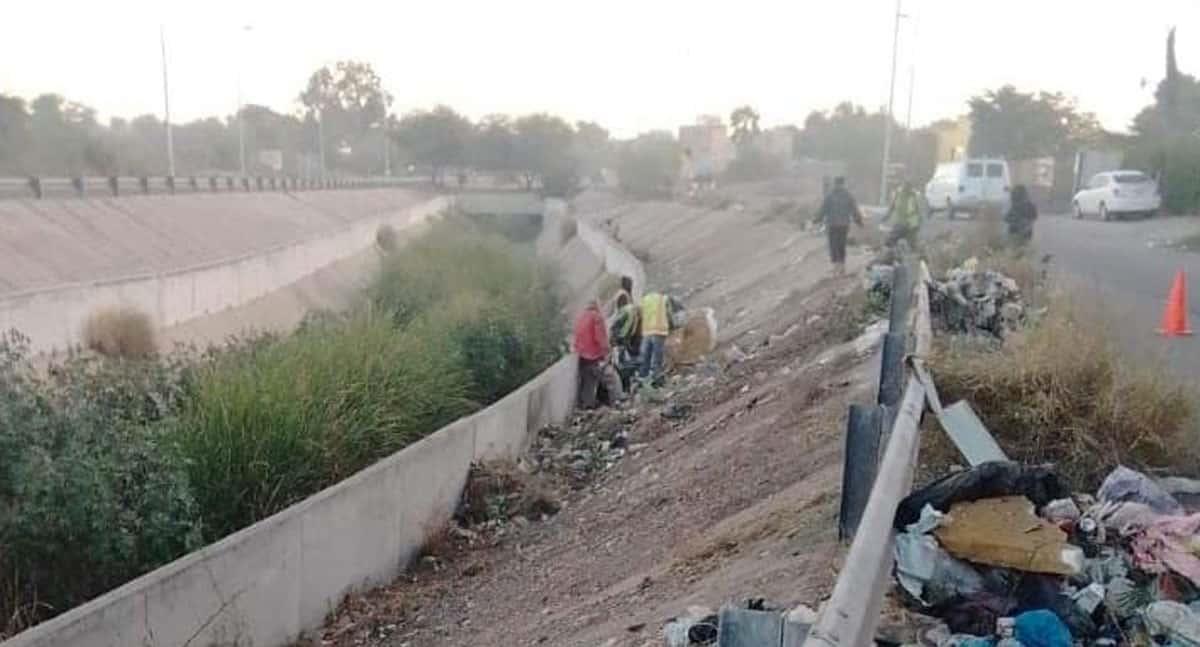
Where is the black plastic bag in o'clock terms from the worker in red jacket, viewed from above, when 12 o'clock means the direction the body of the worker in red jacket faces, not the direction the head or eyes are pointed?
The black plastic bag is roughly at 4 o'clock from the worker in red jacket.

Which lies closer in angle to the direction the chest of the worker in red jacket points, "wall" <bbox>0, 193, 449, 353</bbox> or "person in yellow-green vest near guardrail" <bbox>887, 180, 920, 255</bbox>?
the person in yellow-green vest near guardrail

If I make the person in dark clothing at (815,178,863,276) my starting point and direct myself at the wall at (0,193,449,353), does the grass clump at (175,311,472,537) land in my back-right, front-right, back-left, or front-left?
front-left

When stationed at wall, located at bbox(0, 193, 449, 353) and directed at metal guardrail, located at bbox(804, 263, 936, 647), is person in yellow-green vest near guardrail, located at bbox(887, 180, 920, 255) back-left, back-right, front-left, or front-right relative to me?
front-left

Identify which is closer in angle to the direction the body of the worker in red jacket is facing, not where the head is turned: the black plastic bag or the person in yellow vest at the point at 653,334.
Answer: the person in yellow vest

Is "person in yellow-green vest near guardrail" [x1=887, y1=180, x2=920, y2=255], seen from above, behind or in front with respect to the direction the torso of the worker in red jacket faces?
in front

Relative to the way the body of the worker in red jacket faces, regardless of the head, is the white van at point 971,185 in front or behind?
in front

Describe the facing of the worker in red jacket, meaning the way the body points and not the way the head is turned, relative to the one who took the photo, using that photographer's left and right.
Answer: facing away from the viewer and to the right of the viewer

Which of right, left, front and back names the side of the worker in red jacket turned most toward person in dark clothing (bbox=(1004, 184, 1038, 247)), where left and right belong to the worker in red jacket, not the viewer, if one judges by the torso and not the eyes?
front

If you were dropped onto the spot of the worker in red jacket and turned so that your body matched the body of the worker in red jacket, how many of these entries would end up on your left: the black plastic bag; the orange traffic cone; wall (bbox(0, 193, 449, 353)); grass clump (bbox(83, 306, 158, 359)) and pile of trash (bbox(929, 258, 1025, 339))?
2

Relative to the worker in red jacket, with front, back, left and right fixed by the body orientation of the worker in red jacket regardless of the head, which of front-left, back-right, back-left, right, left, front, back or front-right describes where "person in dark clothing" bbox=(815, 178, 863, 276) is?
front
